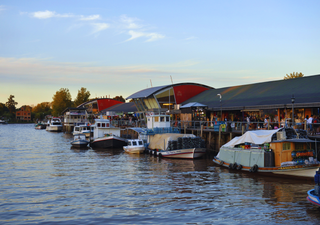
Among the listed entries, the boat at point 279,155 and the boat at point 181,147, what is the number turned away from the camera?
0
